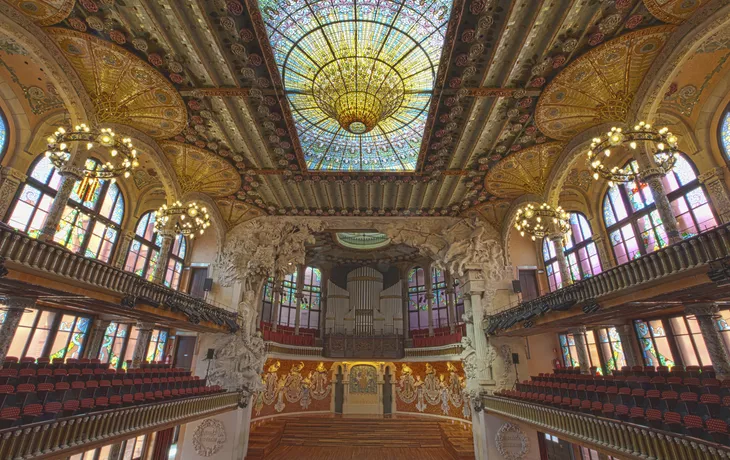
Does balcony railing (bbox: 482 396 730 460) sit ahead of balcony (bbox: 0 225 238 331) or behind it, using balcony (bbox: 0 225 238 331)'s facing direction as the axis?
ahead

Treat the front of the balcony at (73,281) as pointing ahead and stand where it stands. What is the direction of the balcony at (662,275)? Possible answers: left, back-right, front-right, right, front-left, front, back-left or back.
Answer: front

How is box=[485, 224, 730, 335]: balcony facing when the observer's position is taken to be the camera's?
facing the viewer and to the left of the viewer

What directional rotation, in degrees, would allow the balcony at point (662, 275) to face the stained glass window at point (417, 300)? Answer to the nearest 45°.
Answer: approximately 90° to its right

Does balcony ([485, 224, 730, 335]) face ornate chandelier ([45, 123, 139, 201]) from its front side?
yes

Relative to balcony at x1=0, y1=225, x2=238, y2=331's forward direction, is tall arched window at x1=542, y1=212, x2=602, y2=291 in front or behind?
in front

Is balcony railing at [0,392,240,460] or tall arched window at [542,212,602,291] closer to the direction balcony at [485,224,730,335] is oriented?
the balcony railing

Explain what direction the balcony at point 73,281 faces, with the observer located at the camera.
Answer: facing the viewer and to the right of the viewer

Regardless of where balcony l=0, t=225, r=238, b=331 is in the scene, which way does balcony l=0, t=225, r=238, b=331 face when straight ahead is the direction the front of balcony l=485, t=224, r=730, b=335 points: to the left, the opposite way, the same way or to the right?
the opposite way

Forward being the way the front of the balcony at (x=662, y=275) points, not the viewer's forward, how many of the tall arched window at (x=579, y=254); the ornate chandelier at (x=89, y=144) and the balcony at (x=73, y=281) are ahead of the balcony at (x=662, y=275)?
2

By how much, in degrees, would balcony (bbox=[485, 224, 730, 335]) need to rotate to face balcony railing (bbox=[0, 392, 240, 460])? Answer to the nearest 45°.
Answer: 0° — it already faces it

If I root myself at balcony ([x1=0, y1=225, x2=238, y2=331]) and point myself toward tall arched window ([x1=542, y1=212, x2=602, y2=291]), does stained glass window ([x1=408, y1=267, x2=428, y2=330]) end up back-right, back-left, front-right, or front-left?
front-left

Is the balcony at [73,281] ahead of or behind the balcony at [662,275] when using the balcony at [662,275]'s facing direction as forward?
ahead

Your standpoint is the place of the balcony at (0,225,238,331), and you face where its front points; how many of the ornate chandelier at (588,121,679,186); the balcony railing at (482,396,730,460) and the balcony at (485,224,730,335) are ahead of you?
3

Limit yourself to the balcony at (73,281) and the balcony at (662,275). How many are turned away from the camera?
0
